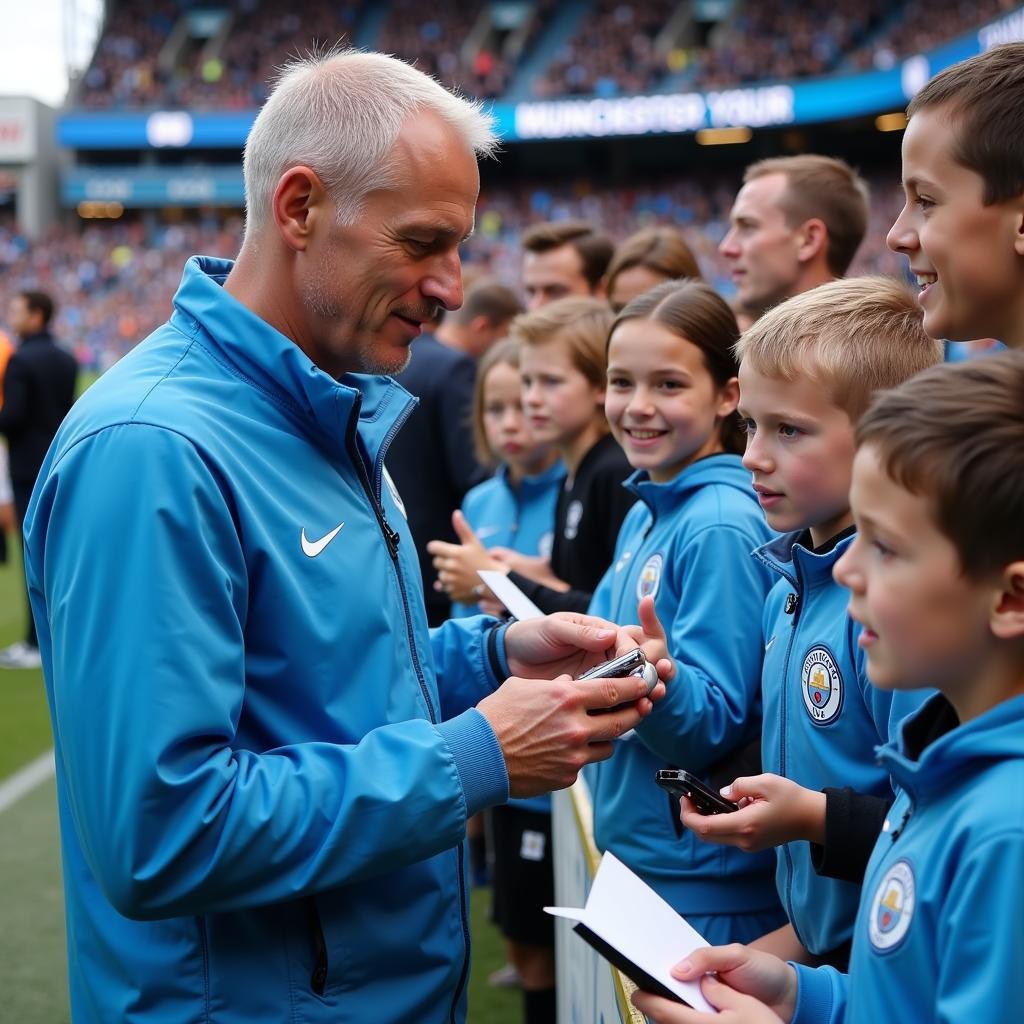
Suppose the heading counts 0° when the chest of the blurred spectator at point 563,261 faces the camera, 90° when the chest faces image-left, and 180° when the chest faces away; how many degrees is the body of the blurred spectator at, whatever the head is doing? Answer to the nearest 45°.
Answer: approximately 45°

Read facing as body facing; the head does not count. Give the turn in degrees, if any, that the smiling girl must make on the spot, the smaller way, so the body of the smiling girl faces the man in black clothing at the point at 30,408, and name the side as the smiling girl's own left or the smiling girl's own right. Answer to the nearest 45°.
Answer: approximately 90° to the smiling girl's own right

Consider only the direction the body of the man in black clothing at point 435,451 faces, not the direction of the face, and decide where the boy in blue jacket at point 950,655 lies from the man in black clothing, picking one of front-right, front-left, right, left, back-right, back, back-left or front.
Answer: back-right

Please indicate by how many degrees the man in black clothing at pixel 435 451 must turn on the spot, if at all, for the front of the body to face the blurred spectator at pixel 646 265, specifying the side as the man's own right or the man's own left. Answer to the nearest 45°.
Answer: approximately 90° to the man's own right

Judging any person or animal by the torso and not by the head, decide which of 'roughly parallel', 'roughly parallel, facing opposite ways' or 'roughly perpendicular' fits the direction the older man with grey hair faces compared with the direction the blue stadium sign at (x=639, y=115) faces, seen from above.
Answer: roughly perpendicular

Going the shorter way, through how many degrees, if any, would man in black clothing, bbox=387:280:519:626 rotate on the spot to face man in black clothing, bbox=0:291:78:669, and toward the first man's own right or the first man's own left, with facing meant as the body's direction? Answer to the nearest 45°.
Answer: approximately 90° to the first man's own left

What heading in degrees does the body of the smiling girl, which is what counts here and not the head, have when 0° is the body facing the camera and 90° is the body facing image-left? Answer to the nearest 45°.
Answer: approximately 45°

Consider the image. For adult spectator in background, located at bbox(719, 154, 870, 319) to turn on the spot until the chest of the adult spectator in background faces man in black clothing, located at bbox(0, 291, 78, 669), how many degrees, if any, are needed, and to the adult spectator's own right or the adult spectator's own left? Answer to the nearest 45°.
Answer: approximately 45° to the adult spectator's own right
